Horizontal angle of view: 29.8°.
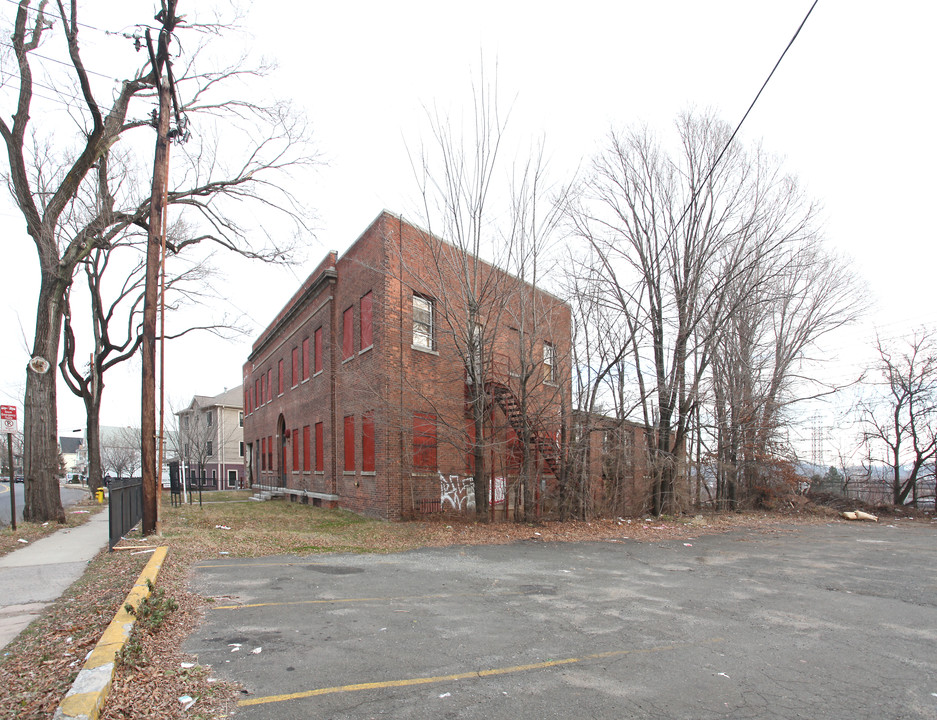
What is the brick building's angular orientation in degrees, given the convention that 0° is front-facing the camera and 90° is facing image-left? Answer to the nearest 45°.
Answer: approximately 45°

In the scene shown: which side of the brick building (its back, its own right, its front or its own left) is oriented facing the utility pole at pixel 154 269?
front

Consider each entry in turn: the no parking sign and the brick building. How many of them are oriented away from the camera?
0

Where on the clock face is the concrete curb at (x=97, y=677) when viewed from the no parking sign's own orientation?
The concrete curb is roughly at 12 o'clock from the no parking sign.

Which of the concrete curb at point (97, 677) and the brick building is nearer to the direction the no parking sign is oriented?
the concrete curb

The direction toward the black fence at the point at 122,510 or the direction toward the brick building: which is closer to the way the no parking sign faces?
the black fence

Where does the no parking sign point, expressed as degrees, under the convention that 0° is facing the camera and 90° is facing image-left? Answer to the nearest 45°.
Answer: approximately 0°

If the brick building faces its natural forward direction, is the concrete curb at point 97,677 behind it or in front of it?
in front
